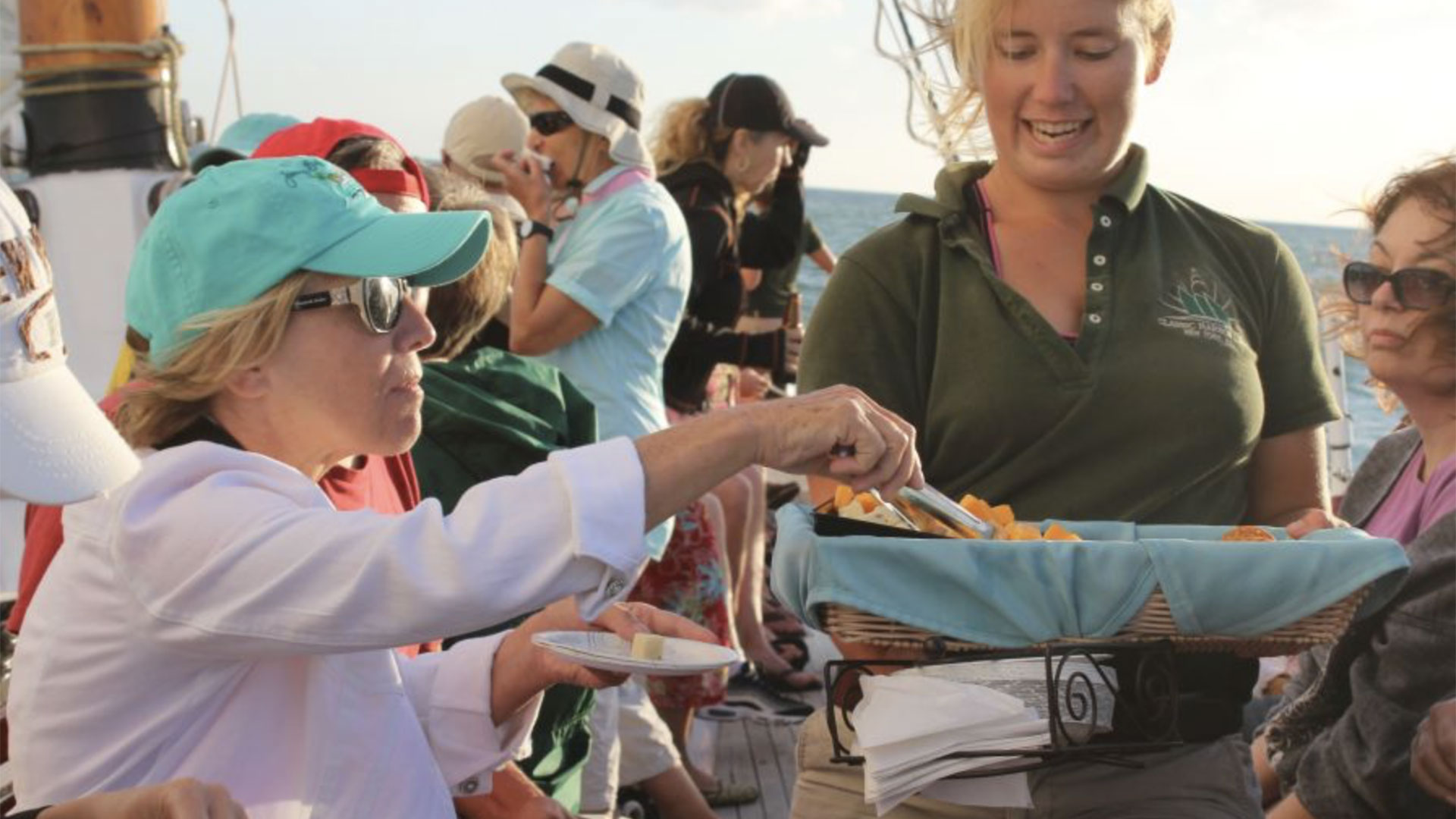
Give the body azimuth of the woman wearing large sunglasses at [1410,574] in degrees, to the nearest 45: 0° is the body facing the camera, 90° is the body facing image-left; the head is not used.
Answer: approximately 45°

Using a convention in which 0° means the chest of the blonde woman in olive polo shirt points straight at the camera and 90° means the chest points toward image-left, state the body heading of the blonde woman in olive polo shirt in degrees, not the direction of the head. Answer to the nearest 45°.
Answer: approximately 0°

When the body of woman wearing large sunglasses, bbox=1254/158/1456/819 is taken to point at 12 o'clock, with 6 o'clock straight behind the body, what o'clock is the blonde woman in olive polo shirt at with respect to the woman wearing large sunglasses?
The blonde woman in olive polo shirt is roughly at 12 o'clock from the woman wearing large sunglasses.

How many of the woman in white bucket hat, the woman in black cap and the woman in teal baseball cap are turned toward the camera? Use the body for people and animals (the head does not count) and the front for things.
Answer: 0

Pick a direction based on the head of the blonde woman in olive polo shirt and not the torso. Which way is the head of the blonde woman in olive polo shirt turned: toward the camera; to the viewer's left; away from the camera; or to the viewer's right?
toward the camera

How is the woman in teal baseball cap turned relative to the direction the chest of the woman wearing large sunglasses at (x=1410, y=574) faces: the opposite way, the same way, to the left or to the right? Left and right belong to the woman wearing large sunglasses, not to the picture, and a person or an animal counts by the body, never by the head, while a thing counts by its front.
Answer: the opposite way

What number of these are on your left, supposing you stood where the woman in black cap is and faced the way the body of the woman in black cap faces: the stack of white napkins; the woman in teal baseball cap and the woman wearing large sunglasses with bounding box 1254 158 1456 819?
0

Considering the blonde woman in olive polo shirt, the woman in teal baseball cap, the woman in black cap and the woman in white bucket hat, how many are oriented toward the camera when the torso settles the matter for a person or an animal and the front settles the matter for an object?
1

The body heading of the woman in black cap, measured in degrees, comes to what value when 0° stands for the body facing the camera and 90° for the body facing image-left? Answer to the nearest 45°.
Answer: approximately 270°

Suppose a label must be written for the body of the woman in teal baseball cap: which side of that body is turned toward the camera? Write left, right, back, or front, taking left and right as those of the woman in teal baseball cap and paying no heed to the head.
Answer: right

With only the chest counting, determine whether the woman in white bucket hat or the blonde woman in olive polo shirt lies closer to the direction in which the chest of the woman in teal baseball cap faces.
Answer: the blonde woman in olive polo shirt

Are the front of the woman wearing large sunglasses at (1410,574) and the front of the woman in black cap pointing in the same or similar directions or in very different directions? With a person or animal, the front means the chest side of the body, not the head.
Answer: very different directions

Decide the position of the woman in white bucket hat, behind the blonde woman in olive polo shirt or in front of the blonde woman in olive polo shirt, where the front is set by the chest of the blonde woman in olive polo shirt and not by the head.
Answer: behind

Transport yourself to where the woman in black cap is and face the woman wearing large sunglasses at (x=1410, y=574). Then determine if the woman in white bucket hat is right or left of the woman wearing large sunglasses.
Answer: right

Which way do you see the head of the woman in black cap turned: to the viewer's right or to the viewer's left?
to the viewer's right

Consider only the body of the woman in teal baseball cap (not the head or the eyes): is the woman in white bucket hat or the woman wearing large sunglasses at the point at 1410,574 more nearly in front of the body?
the woman wearing large sunglasses
